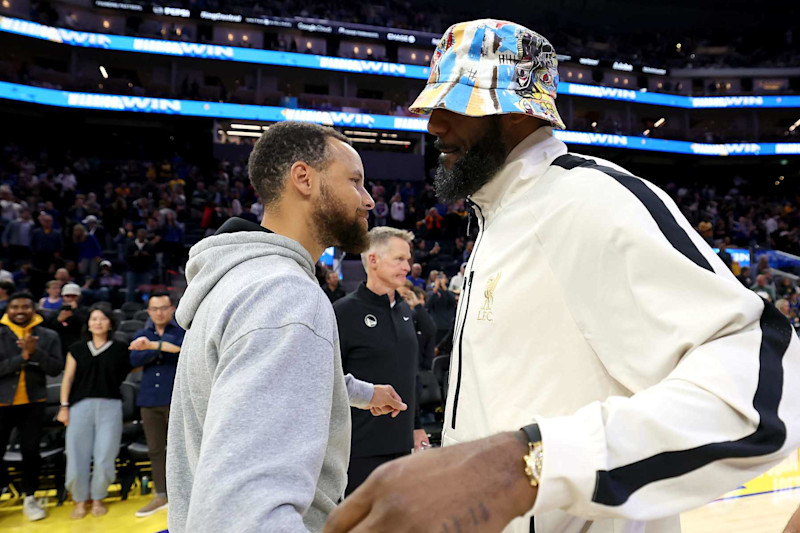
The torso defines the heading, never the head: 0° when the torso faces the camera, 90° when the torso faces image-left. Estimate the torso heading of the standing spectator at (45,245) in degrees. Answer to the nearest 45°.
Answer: approximately 0°

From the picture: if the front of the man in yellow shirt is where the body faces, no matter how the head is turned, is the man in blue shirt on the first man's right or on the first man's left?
on the first man's left

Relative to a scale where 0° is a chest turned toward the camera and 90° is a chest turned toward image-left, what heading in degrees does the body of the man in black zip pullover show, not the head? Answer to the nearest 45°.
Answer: approximately 315°

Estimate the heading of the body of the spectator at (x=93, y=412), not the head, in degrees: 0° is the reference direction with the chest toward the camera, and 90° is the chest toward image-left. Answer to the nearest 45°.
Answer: approximately 0°

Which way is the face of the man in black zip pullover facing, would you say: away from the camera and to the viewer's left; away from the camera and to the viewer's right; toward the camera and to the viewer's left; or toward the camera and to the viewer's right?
toward the camera and to the viewer's right

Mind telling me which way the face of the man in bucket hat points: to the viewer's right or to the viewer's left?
to the viewer's left

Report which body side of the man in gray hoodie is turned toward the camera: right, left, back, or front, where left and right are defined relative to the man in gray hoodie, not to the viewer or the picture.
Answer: right

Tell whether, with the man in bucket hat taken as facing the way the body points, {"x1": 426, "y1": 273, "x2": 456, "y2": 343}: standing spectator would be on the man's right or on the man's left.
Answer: on the man's right

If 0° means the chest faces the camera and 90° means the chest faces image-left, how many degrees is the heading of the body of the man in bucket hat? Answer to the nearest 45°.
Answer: approximately 90°

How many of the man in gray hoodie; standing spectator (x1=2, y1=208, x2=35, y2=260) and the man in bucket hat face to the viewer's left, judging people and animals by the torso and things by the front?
1

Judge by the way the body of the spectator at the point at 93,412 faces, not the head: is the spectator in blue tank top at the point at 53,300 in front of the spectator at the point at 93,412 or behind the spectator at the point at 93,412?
behind
